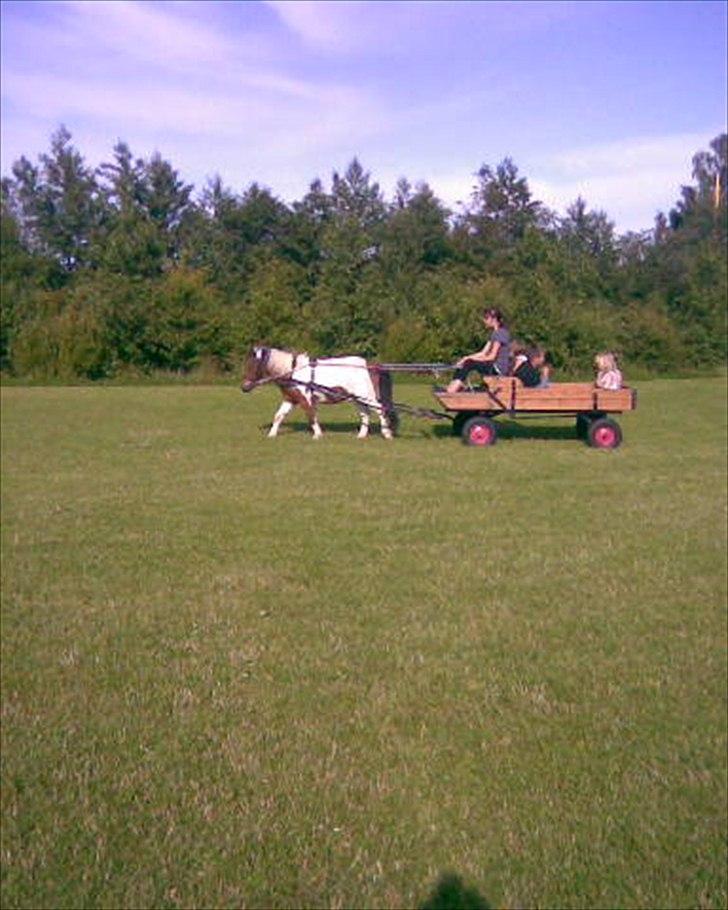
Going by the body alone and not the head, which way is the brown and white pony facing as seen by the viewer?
to the viewer's left

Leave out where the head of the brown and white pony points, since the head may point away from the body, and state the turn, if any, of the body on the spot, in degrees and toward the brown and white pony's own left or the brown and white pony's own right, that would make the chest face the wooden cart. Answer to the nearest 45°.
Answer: approximately 180°

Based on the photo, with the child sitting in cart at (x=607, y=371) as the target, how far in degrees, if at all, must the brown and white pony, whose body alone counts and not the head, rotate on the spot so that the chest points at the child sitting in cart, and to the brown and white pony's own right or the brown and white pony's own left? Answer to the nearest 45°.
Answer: approximately 135° to the brown and white pony's own left

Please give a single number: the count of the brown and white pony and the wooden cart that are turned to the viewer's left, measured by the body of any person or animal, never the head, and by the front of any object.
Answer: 2

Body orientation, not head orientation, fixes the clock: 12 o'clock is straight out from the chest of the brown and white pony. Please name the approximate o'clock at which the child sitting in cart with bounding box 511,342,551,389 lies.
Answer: The child sitting in cart is roughly at 7 o'clock from the brown and white pony.

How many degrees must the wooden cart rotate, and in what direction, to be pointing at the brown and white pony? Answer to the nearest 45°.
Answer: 0° — it already faces it

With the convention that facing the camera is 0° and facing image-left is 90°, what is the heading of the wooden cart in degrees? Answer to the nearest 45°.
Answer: approximately 90°

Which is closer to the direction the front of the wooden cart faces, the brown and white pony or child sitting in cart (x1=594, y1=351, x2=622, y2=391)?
the brown and white pony
